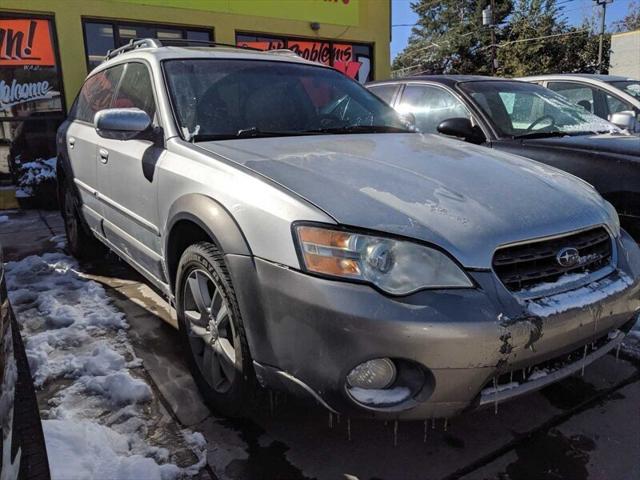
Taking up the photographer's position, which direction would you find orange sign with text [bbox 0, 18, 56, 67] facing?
facing the viewer

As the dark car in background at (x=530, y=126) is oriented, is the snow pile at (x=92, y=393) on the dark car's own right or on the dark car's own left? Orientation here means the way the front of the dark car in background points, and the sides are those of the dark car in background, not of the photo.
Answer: on the dark car's own right

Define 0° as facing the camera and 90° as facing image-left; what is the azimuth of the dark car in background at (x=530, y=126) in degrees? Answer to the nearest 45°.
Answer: approximately 315°

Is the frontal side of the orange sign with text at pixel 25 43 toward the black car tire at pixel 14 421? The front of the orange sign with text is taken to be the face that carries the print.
yes

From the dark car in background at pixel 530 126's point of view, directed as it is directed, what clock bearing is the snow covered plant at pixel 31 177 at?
The snow covered plant is roughly at 5 o'clock from the dark car in background.

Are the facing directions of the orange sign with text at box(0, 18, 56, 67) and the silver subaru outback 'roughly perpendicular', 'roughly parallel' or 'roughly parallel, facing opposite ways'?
roughly parallel

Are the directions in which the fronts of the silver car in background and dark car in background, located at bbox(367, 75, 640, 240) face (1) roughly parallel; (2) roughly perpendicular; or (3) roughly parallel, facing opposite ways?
roughly parallel

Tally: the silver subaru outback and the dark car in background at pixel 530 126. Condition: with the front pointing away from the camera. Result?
0

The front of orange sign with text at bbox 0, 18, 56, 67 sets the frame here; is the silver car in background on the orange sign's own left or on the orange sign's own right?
on the orange sign's own left

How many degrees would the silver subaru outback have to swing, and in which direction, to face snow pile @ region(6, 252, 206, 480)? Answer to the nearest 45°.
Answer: approximately 135° to its right

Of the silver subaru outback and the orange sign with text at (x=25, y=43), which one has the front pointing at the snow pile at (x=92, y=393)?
the orange sign with text

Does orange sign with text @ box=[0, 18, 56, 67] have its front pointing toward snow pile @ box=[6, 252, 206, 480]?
yes

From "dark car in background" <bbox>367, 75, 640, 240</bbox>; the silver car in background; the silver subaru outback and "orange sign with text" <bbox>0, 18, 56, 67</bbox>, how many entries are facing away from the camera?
0

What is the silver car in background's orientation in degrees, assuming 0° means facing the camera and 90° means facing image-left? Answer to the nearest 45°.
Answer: approximately 315°

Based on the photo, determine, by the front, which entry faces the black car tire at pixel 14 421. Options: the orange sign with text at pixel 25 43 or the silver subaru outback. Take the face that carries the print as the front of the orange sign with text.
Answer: the orange sign with text

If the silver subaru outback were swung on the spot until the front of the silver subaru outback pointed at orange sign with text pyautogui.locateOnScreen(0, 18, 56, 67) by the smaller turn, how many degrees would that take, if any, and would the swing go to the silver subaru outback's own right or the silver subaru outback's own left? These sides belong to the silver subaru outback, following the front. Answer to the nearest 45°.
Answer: approximately 180°

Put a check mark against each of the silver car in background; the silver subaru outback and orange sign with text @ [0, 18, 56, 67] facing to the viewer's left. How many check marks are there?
0

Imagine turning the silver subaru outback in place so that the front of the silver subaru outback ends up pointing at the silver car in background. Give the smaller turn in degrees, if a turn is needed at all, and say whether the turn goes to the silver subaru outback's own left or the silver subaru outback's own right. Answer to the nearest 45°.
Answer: approximately 90° to the silver subaru outback's own left

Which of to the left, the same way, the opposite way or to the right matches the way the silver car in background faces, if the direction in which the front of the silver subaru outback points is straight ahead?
the same way
